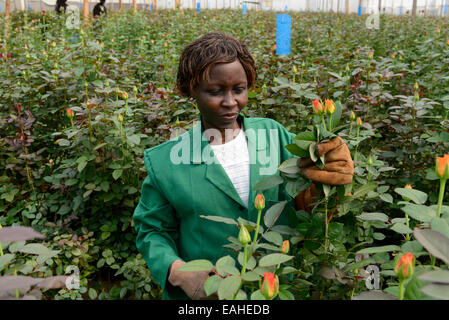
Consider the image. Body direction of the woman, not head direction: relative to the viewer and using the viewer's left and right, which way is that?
facing the viewer and to the right of the viewer

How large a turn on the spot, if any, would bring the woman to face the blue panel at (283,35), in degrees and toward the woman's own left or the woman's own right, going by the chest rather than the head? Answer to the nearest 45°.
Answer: approximately 135° to the woman's own left

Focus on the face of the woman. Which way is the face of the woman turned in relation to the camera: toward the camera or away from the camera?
toward the camera
